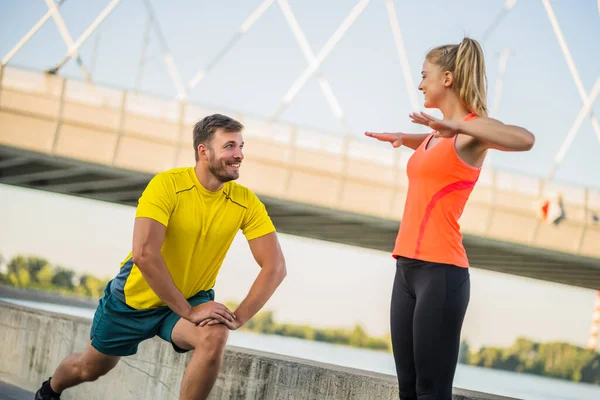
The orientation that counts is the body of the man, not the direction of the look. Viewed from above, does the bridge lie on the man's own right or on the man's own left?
on the man's own left

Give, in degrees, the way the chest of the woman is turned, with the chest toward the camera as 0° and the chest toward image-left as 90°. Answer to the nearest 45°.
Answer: approximately 45°

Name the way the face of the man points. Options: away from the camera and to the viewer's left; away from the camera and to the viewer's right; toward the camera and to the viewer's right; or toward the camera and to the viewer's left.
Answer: toward the camera and to the viewer's right

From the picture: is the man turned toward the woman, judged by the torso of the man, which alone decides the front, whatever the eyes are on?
yes

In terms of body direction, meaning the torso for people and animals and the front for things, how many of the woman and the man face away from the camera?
0

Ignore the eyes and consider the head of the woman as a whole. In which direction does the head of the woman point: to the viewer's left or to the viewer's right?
to the viewer's left

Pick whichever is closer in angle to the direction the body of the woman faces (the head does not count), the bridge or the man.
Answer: the man

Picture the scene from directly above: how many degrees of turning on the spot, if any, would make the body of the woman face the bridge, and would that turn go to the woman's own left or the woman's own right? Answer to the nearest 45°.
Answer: approximately 135° to the woman's own right
